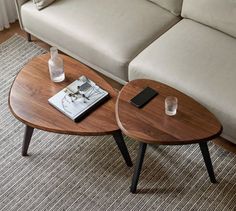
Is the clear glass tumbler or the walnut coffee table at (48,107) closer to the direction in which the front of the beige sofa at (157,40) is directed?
the walnut coffee table

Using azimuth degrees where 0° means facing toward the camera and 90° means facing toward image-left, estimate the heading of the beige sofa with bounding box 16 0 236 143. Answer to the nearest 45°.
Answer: approximately 45°

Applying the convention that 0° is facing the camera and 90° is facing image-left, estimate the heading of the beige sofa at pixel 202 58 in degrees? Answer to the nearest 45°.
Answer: approximately 45°

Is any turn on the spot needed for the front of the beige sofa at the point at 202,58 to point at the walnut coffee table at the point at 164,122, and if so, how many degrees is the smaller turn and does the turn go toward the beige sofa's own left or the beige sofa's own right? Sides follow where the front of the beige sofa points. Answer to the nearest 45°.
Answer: approximately 45° to the beige sofa's own left

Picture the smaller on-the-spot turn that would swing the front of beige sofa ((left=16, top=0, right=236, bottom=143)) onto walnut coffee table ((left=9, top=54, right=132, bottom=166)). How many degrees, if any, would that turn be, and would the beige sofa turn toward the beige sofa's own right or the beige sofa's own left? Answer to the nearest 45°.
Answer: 0° — it already faces it

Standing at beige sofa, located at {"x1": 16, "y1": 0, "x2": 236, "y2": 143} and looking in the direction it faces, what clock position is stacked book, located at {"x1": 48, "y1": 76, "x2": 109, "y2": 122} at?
The stacked book is roughly at 12 o'clock from the beige sofa.
